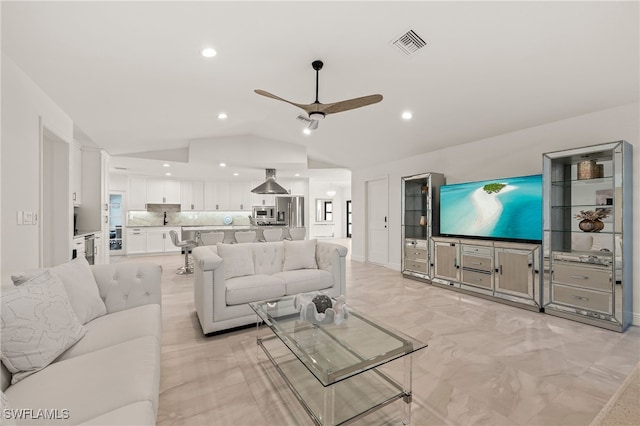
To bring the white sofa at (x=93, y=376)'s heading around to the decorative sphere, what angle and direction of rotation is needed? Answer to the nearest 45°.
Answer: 0° — it already faces it

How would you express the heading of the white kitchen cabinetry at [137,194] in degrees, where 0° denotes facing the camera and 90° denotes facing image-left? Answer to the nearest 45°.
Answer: approximately 0°

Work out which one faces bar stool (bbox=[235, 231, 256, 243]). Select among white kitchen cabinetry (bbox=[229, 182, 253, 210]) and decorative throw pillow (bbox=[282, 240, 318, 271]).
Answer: the white kitchen cabinetry

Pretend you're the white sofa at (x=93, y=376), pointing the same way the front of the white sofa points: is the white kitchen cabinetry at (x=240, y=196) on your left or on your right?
on your left

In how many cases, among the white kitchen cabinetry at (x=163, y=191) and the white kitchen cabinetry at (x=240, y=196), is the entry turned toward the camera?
2

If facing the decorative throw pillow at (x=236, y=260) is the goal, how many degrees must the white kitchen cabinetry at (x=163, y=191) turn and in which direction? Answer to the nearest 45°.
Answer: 0° — it already faces it

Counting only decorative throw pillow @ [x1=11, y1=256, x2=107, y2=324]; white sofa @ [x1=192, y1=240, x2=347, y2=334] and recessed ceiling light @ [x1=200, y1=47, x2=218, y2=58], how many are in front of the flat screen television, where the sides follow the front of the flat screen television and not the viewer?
3

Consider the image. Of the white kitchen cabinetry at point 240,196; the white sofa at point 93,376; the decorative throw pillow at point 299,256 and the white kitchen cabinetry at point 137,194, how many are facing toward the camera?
3
